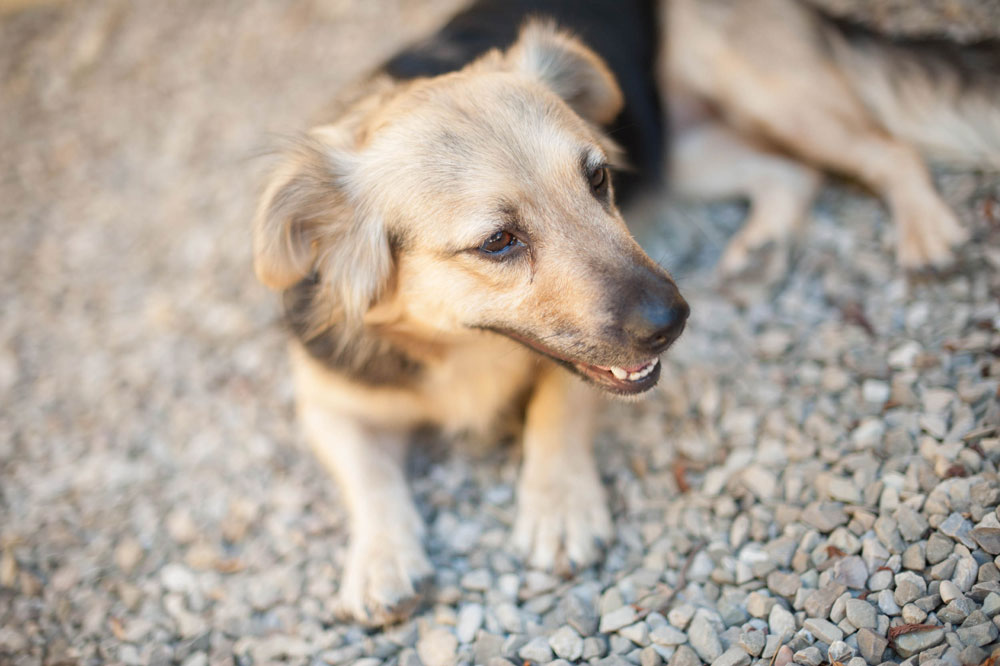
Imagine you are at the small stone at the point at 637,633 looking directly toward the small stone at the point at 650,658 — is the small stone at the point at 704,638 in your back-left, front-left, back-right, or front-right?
front-left

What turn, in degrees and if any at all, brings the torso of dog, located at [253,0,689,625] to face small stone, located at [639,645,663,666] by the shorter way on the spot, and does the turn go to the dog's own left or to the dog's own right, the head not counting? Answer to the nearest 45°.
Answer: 0° — it already faces it

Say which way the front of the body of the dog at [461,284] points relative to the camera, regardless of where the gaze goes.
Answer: toward the camera

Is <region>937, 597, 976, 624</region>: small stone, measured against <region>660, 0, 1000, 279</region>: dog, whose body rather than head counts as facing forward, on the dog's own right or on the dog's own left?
on the dog's own left

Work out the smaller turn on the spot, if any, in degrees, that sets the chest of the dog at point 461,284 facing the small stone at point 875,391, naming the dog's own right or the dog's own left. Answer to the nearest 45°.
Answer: approximately 90° to the dog's own left

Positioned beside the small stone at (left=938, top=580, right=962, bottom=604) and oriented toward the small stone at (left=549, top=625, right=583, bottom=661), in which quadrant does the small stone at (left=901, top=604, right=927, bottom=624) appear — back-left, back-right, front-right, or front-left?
front-left
